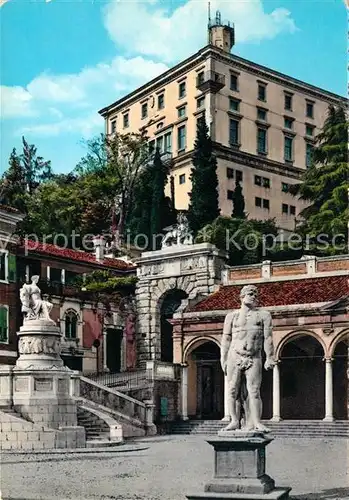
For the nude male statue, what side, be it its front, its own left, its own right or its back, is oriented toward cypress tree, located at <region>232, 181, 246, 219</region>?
back

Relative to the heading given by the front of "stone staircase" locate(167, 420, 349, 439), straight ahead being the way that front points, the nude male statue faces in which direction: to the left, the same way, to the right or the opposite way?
the same way

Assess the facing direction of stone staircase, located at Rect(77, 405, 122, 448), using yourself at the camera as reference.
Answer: facing the viewer and to the right of the viewer

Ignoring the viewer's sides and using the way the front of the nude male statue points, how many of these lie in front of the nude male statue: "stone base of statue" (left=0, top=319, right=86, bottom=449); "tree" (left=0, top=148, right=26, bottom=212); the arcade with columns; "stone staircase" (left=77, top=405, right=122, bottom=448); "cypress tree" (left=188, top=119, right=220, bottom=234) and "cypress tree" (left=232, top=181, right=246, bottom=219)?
0

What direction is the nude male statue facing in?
toward the camera

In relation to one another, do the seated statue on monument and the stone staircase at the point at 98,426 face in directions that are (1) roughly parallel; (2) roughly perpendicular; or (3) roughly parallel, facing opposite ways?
roughly parallel

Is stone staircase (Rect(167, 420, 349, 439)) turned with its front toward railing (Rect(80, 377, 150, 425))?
no

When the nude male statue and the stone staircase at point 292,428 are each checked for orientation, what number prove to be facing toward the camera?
2

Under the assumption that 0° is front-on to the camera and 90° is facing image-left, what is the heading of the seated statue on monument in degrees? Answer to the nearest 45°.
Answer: approximately 315°

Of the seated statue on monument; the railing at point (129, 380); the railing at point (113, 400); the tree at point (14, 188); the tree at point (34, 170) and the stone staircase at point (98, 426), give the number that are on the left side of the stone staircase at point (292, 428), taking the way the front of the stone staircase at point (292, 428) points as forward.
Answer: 0

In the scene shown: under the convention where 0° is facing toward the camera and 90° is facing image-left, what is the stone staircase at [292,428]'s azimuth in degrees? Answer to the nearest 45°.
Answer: approximately 0°

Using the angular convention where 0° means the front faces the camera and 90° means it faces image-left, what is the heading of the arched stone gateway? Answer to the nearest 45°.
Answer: approximately 45°
